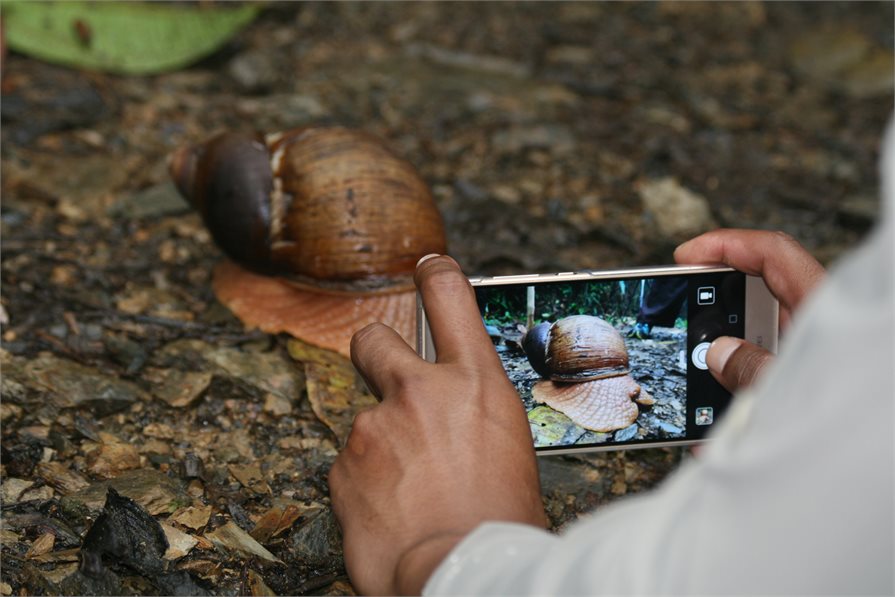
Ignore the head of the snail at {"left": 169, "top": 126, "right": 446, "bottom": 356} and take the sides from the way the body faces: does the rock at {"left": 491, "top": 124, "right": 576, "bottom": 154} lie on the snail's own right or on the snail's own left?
on the snail's own left

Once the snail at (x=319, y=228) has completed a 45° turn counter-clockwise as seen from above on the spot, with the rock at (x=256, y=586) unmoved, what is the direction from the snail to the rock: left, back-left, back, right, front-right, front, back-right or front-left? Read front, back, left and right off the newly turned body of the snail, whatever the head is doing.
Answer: back-right

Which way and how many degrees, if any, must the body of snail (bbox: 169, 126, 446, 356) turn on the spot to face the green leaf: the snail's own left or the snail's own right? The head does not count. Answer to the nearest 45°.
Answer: approximately 135° to the snail's own left

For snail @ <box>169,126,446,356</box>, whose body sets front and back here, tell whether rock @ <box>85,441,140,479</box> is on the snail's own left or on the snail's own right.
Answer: on the snail's own right

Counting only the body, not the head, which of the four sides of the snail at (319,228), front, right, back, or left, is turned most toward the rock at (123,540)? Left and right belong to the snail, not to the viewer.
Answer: right

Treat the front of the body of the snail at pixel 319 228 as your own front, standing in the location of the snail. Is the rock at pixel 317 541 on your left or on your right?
on your right

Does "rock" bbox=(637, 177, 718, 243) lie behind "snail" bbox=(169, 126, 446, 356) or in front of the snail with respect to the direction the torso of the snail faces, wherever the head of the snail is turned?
in front

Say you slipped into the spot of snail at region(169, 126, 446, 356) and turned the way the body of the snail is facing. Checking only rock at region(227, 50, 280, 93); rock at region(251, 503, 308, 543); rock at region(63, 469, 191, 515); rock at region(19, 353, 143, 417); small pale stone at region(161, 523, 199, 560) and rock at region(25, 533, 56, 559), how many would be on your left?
1

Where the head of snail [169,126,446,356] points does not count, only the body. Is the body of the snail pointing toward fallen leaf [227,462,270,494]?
no

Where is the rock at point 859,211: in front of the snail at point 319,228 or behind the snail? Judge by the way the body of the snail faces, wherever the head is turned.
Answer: in front

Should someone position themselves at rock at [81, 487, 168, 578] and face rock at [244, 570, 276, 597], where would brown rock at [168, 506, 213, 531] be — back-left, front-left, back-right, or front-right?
front-left

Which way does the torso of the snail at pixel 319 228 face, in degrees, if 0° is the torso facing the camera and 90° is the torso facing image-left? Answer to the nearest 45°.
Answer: approximately 270°

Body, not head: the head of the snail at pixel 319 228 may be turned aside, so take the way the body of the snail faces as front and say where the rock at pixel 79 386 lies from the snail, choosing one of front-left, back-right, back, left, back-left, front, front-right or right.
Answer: back-right

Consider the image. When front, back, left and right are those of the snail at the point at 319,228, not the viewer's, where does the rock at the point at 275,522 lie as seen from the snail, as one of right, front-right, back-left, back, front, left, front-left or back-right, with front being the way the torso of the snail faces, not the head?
right

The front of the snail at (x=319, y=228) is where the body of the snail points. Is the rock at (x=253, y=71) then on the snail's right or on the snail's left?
on the snail's left

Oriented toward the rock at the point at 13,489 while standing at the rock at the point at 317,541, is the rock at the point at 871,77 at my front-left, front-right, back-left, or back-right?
back-right
